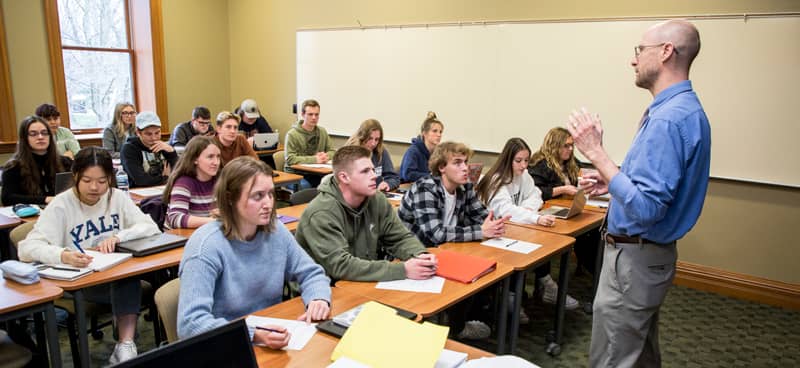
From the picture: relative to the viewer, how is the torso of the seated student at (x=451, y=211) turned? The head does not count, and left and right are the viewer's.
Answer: facing the viewer and to the right of the viewer

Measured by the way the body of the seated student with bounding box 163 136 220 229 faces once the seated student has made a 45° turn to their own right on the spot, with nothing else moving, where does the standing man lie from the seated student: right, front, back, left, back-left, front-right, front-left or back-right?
front-left

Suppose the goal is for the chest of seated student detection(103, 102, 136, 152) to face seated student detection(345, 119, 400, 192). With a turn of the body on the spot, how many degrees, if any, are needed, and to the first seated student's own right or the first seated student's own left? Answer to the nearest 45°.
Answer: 0° — they already face them

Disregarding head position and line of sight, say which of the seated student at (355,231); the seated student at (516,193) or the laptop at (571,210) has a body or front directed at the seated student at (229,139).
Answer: the laptop

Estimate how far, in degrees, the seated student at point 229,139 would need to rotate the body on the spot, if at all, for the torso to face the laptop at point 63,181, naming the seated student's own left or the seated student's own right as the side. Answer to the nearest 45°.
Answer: approximately 90° to the seated student's own right

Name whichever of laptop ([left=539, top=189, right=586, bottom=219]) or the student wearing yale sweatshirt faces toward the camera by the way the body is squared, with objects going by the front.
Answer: the student wearing yale sweatshirt

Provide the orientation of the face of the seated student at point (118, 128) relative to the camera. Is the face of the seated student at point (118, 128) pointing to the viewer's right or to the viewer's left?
to the viewer's right

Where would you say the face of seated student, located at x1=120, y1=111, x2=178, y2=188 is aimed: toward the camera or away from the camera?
toward the camera

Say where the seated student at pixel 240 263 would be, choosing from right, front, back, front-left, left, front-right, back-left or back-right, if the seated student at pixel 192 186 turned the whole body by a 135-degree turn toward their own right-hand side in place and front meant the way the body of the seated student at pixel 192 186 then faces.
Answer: left

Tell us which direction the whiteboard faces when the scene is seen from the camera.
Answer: facing the viewer and to the left of the viewer

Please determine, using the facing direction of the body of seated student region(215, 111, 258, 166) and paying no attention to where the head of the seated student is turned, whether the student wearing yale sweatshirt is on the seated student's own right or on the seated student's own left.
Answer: on the seated student's own right

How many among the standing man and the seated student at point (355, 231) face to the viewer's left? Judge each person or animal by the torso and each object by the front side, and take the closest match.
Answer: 1

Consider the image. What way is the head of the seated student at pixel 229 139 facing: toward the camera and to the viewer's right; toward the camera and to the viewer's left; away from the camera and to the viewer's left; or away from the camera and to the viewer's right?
toward the camera and to the viewer's right

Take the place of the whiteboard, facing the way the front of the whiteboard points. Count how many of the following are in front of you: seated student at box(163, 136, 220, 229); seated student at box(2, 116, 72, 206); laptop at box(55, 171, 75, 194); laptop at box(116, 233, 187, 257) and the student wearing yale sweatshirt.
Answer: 5

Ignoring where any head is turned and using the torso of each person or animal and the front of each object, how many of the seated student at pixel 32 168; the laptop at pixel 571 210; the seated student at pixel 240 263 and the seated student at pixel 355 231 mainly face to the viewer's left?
1

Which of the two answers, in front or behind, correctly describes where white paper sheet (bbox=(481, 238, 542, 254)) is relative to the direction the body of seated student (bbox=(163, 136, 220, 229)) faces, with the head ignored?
in front
